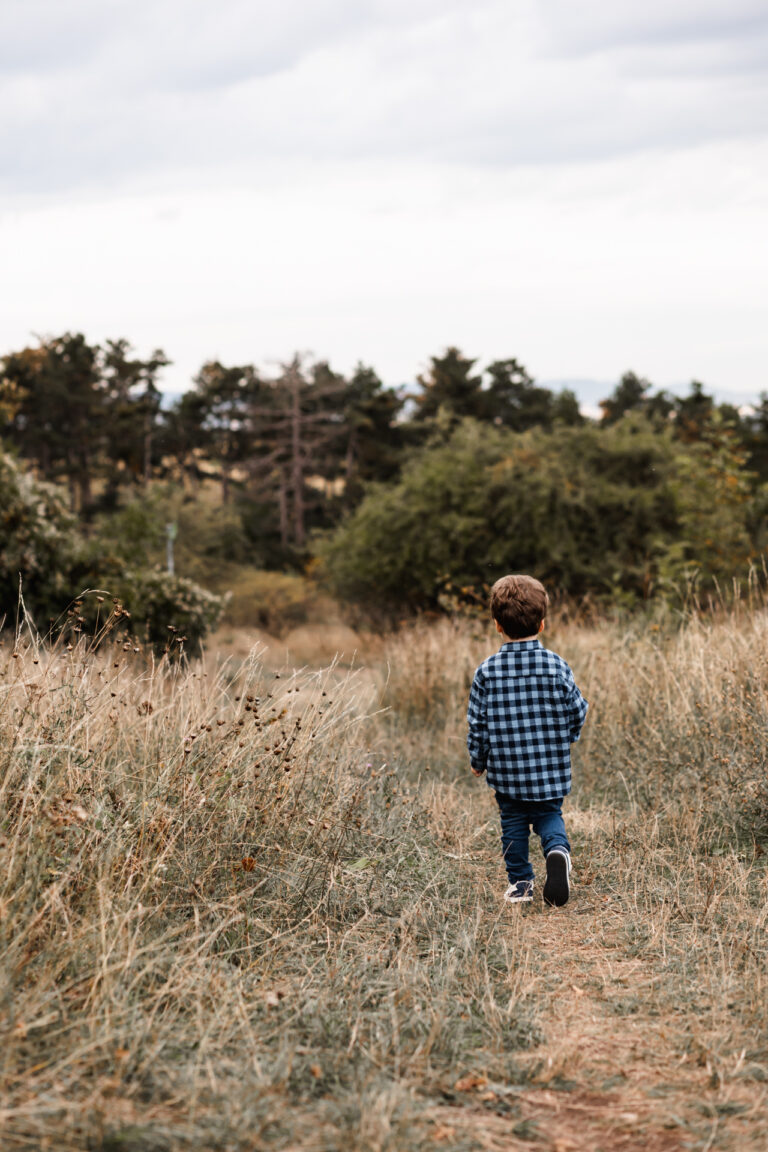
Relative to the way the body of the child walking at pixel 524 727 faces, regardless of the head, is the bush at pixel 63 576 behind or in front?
in front

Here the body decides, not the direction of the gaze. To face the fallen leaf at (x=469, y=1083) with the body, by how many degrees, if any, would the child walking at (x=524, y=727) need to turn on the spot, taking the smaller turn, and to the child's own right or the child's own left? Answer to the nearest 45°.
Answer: approximately 180°

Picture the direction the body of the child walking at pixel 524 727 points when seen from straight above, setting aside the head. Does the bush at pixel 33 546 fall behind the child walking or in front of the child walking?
in front

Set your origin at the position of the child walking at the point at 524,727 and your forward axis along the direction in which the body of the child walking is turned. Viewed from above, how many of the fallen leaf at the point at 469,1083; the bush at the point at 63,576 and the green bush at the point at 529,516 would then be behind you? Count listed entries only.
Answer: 1

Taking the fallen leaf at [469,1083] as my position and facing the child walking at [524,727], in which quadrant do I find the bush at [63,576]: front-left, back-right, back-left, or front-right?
front-left

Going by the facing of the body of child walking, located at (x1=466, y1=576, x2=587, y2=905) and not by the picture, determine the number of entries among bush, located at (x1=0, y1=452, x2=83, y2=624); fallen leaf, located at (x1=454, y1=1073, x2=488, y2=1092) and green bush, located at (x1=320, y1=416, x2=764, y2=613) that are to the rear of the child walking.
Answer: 1

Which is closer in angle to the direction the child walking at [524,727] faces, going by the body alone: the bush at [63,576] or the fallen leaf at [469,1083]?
the bush

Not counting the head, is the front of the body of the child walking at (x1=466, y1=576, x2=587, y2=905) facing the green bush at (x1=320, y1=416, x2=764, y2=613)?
yes

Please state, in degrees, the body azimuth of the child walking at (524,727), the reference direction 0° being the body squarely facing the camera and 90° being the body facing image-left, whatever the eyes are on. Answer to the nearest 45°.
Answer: approximately 180°

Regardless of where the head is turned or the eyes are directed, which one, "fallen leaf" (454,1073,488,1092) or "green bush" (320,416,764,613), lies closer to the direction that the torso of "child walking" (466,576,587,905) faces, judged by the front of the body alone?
the green bush

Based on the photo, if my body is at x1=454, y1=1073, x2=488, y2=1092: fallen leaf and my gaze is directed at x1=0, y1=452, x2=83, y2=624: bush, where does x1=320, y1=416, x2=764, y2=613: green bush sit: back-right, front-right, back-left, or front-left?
front-right
